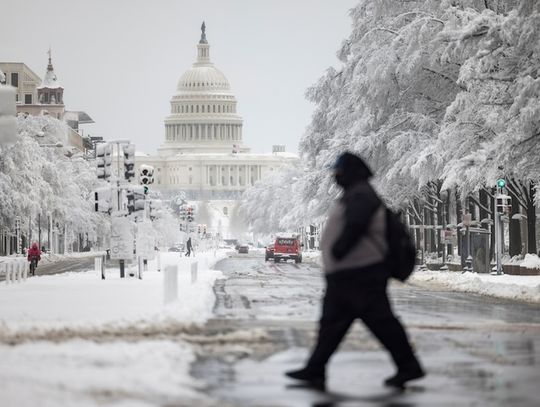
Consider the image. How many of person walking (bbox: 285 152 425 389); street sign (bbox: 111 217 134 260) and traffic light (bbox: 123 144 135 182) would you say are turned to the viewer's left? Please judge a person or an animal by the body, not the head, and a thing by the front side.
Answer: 1

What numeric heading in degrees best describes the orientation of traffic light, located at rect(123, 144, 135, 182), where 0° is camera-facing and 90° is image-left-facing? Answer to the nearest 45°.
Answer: approximately 0°

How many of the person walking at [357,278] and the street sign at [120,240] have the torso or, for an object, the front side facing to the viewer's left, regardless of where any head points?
1

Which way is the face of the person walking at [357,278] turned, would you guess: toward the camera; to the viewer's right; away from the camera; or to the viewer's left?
to the viewer's left

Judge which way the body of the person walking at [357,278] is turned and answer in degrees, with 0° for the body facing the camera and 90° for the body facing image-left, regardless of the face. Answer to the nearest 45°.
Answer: approximately 90°
